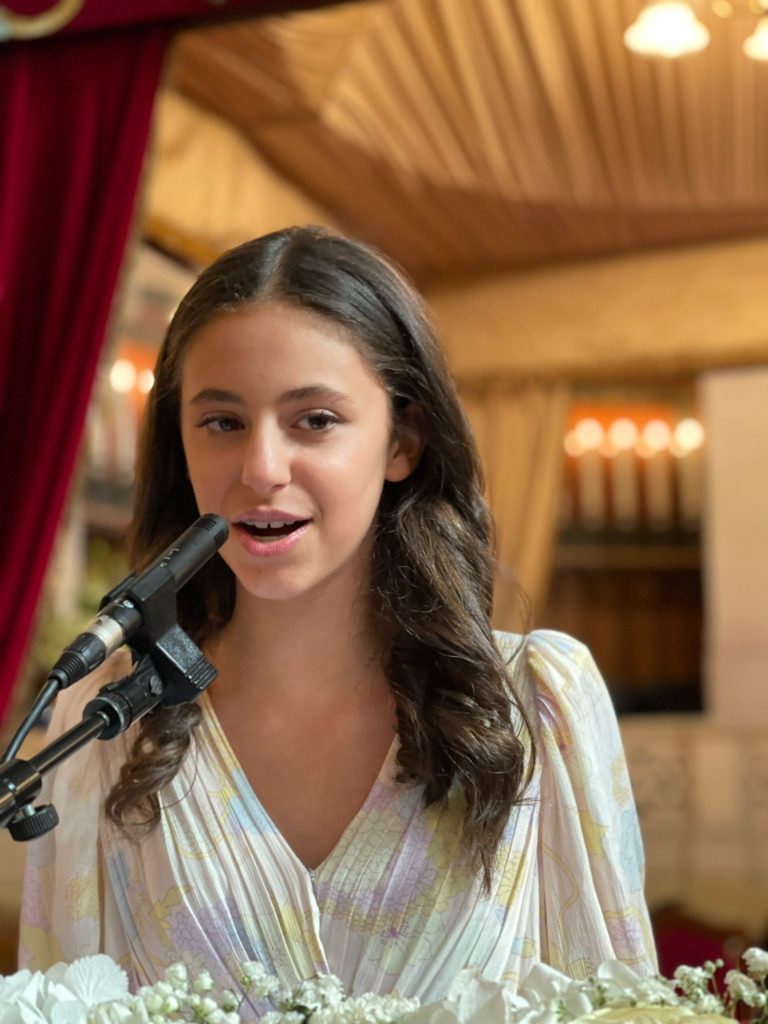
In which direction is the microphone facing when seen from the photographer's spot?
facing away from the viewer and to the right of the viewer

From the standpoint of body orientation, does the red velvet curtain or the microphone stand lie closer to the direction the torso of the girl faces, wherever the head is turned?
the microphone stand

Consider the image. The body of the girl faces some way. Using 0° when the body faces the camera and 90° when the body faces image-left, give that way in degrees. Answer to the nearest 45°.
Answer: approximately 0°

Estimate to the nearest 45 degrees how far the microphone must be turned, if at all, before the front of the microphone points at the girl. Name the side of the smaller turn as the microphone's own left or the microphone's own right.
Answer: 0° — it already faces them

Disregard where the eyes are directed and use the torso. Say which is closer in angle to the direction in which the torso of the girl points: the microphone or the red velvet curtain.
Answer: the microphone

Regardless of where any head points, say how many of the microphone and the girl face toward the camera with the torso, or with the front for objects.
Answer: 1

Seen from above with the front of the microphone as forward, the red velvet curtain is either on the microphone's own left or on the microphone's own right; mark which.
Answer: on the microphone's own left

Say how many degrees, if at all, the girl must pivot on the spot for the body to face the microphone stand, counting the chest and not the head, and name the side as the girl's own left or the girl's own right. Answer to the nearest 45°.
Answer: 0° — they already face it

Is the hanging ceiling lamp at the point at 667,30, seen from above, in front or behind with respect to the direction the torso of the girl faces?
behind
